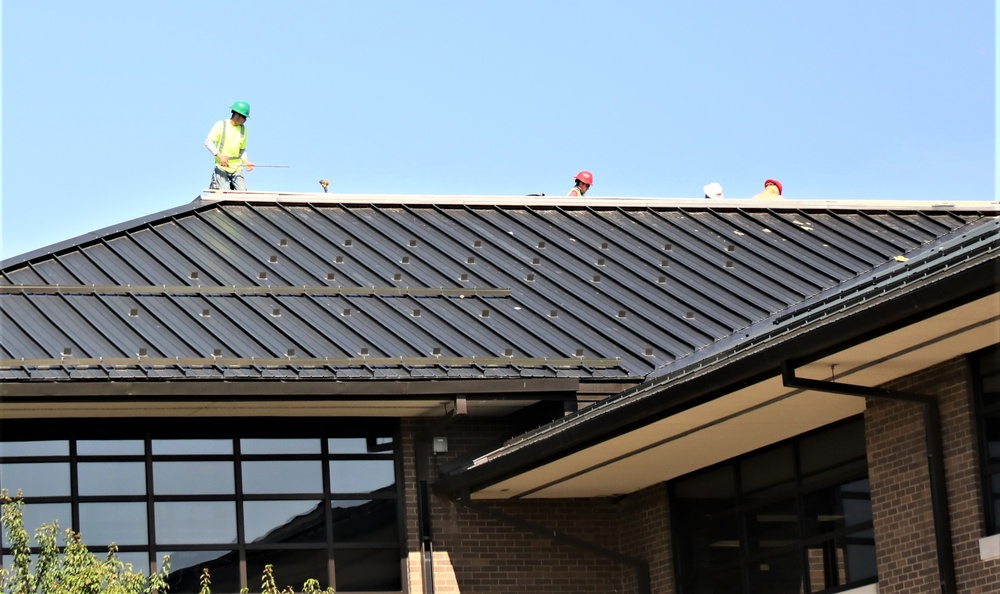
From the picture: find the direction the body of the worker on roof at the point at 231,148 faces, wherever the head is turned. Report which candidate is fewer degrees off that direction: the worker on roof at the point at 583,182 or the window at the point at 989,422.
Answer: the window

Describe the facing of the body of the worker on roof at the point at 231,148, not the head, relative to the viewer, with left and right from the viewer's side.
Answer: facing the viewer and to the right of the viewer

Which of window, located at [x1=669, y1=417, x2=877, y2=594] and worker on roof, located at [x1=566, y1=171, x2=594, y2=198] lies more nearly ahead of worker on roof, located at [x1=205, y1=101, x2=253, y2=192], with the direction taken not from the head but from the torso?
the window

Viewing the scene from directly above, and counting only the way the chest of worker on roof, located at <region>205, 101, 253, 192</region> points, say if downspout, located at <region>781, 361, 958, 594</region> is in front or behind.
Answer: in front

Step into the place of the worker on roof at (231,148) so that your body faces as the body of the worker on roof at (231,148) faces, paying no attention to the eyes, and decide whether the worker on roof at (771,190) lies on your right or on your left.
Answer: on your left

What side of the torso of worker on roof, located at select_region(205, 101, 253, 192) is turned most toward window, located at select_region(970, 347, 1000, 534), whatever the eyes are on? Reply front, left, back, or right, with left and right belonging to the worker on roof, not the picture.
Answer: front

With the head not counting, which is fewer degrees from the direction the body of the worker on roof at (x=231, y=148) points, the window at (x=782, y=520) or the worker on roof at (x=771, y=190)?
the window

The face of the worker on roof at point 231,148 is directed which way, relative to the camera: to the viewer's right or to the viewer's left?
to the viewer's right

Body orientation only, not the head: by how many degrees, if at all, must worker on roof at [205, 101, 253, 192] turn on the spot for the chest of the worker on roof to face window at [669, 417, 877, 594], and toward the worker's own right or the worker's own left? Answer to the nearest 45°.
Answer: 0° — they already face it
